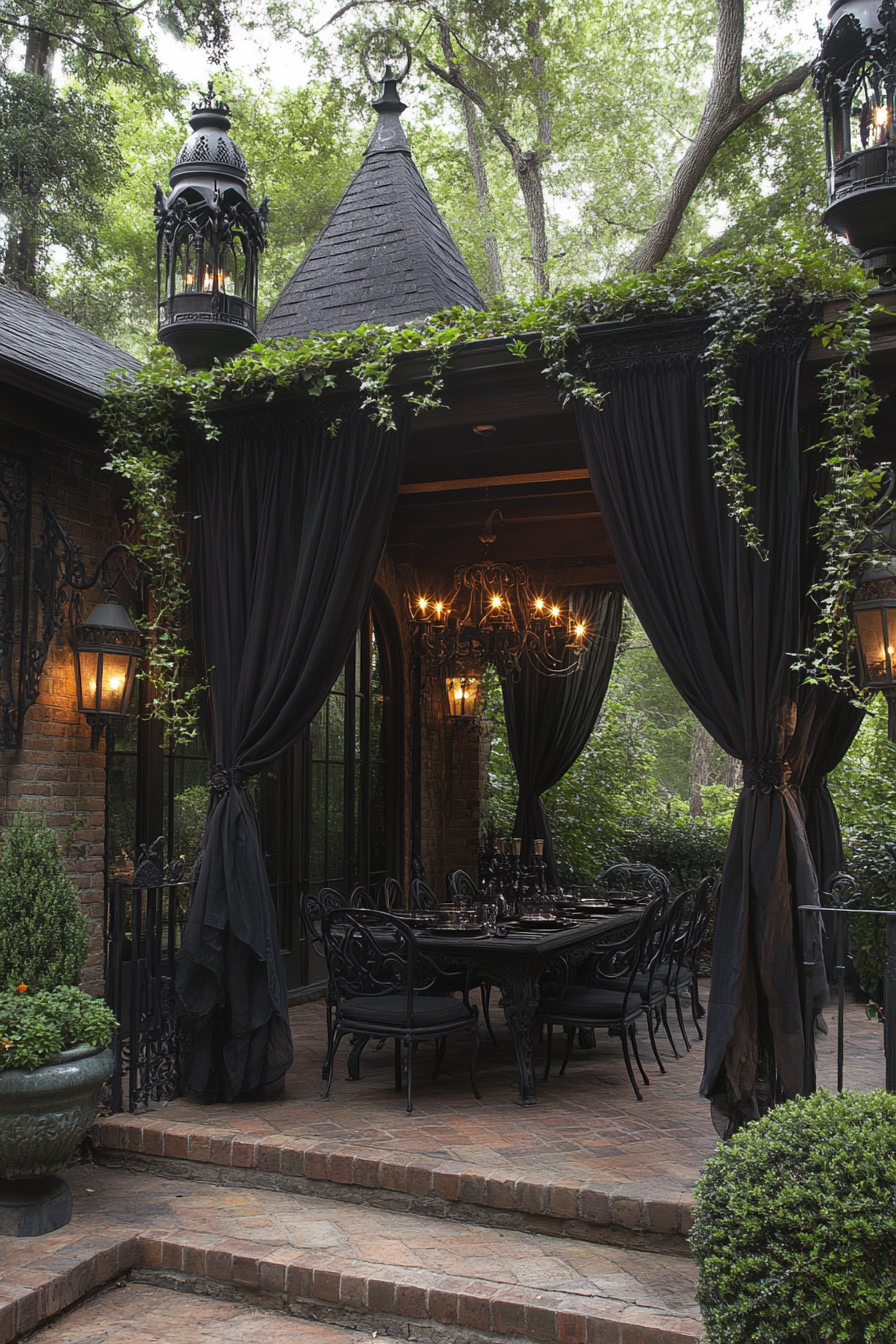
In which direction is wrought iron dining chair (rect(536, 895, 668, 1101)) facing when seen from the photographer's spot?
facing away from the viewer and to the left of the viewer

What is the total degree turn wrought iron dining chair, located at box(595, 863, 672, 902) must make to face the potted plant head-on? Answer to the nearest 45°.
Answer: approximately 45° to its right

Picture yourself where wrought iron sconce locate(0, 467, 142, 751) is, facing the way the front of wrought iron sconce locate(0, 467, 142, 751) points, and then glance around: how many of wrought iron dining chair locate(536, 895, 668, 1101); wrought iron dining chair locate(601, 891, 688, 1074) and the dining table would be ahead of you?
3

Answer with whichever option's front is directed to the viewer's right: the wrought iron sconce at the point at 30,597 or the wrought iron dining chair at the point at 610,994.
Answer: the wrought iron sconce

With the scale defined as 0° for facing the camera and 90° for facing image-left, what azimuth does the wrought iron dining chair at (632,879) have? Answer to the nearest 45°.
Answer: approximately 45°

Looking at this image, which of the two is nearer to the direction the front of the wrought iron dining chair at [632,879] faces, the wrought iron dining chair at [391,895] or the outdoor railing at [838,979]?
the wrought iron dining chair

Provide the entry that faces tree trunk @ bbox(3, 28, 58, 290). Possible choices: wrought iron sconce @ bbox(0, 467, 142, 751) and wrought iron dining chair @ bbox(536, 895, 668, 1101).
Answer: the wrought iron dining chair

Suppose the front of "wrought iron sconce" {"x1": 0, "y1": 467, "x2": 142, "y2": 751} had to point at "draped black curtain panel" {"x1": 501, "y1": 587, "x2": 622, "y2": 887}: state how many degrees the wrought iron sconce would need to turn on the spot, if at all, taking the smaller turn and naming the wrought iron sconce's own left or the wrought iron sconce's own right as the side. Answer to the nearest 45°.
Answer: approximately 45° to the wrought iron sconce's own left

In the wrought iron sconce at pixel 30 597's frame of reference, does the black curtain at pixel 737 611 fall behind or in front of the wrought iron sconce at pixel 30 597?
in front

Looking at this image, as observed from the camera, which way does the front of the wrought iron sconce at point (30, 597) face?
facing to the right of the viewer

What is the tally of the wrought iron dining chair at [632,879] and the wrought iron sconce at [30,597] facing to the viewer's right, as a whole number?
1
